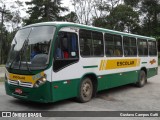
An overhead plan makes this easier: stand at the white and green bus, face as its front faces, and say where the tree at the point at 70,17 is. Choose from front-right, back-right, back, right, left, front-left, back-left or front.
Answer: back-right

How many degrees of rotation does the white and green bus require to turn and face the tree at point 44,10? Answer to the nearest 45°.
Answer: approximately 135° to its right

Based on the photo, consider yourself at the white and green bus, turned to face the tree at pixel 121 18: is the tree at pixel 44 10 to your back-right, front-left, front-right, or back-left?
front-left

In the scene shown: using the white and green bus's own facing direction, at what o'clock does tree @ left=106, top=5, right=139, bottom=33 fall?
The tree is roughly at 5 o'clock from the white and green bus.
